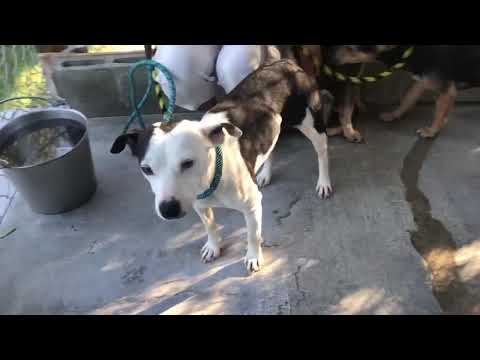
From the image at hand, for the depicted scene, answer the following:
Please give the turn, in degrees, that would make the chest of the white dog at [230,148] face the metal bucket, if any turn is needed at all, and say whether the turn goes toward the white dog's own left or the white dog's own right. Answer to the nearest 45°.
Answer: approximately 90° to the white dog's own right

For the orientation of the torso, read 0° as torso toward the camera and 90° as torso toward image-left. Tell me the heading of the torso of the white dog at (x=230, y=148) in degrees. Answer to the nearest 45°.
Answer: approximately 45°

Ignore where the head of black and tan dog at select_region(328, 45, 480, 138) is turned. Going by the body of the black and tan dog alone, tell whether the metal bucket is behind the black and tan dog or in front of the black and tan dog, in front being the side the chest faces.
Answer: in front

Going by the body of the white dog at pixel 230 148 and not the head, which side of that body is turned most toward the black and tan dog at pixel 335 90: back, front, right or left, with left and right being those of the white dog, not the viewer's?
back

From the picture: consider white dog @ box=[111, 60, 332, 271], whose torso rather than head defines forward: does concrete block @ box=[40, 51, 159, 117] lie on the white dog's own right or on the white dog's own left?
on the white dog's own right

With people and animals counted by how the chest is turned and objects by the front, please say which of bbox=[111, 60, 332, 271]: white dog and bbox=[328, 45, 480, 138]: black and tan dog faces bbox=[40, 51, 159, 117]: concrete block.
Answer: the black and tan dog

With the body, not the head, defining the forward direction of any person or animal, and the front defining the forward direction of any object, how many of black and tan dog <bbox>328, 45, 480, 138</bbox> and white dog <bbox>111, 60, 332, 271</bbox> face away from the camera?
0

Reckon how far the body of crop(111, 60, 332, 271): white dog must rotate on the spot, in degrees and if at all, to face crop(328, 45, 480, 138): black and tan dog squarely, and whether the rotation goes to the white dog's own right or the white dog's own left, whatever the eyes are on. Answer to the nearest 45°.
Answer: approximately 180°

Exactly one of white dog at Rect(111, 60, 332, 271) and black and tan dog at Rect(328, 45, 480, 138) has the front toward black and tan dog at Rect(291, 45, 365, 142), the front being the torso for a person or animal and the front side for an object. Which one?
black and tan dog at Rect(328, 45, 480, 138)

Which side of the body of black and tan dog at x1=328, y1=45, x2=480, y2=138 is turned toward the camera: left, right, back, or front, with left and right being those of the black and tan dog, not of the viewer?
left
